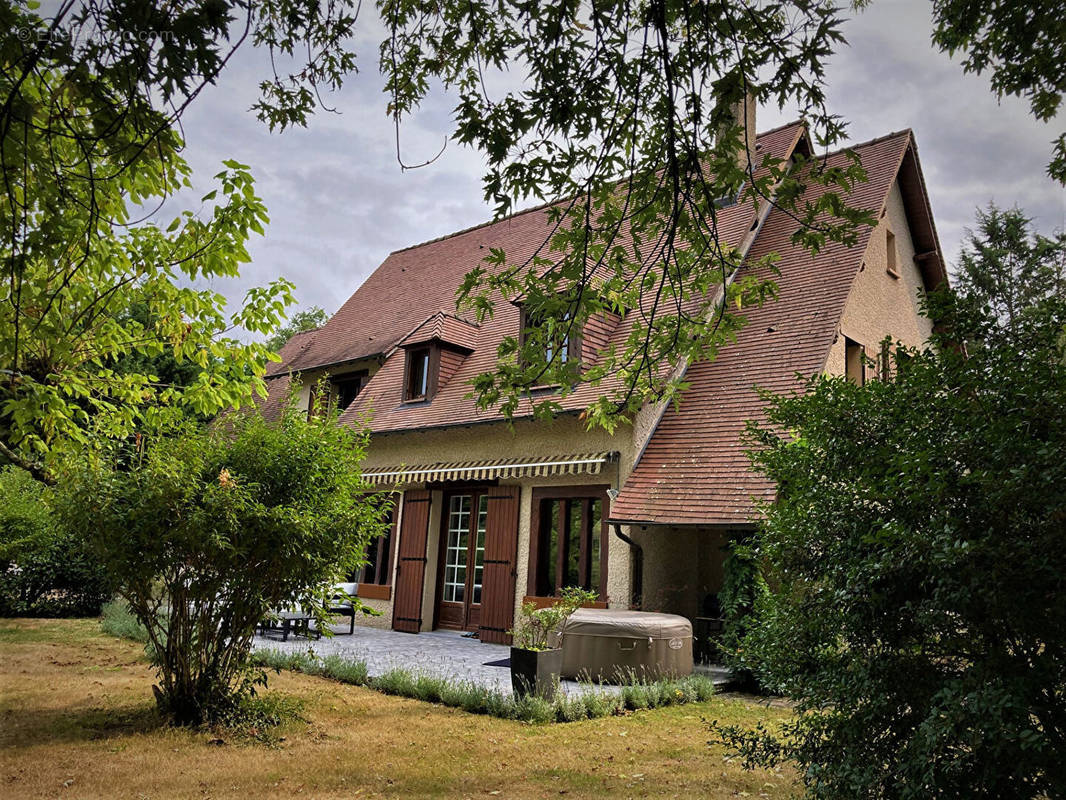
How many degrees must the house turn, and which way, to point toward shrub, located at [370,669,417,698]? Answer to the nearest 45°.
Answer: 0° — it already faces it

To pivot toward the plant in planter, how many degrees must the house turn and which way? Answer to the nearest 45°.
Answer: approximately 45° to its left

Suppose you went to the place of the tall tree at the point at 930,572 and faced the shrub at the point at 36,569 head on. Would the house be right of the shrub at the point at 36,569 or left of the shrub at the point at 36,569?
right

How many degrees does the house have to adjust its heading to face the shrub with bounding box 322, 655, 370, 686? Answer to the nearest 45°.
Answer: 0° — it already faces it

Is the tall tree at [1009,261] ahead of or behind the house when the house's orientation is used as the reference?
behind

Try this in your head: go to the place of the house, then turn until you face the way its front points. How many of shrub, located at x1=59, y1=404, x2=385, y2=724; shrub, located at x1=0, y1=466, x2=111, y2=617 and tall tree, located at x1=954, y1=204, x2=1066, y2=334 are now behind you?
1

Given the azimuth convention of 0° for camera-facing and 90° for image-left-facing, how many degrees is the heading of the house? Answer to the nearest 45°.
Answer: approximately 45°

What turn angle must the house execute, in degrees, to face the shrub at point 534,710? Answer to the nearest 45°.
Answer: approximately 45° to its left
